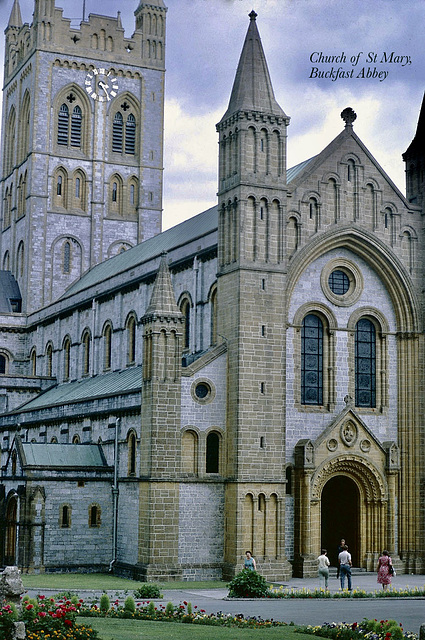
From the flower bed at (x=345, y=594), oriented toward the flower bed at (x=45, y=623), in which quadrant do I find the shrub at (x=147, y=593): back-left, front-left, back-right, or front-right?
front-right

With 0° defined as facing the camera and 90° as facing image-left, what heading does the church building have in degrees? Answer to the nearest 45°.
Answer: approximately 315°

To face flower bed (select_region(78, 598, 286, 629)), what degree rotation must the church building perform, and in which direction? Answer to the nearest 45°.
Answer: approximately 45° to its right

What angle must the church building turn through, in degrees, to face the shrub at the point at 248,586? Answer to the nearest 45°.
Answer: approximately 45° to its right

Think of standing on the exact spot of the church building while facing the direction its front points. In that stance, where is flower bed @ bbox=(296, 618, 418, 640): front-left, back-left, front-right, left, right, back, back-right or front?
front-right

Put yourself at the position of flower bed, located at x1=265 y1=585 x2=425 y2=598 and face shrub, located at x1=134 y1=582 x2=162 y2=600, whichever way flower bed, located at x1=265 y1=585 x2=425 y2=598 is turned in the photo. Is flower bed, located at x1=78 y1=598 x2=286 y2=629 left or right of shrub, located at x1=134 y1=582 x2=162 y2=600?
left

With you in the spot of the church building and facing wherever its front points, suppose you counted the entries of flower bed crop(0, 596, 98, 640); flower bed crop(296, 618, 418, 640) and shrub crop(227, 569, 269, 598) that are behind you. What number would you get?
0

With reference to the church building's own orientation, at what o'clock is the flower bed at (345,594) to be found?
The flower bed is roughly at 1 o'clock from the church building.

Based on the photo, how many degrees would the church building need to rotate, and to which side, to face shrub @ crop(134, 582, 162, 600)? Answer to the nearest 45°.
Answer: approximately 45° to its right

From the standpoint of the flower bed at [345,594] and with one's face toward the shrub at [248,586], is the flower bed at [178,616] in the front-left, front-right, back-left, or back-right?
front-left
